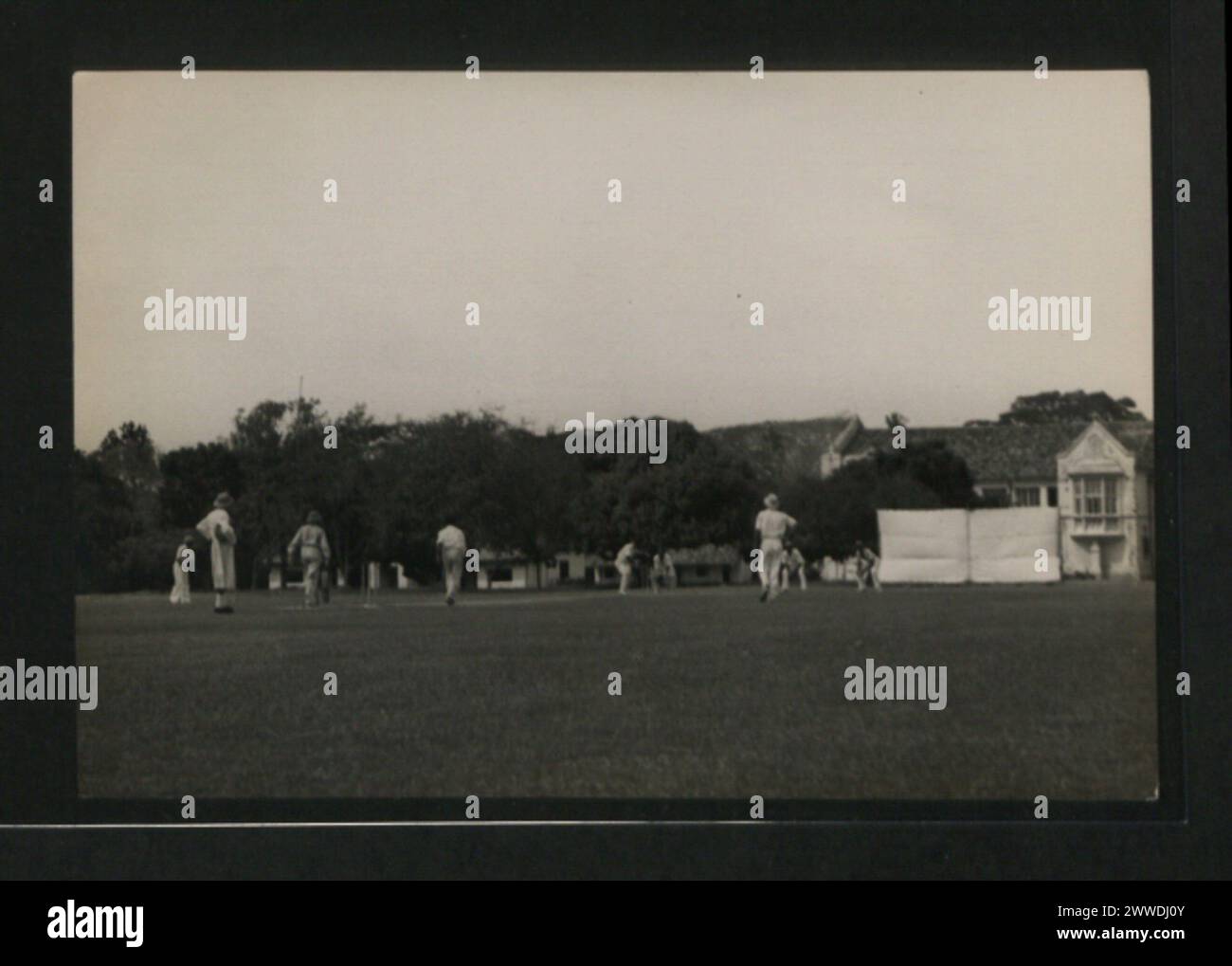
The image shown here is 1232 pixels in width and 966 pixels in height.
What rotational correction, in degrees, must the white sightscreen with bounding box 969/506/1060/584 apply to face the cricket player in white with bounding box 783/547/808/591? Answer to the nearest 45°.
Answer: approximately 90° to its right

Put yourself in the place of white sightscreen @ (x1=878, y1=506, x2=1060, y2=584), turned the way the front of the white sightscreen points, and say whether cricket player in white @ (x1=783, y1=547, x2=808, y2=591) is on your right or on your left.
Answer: on your right

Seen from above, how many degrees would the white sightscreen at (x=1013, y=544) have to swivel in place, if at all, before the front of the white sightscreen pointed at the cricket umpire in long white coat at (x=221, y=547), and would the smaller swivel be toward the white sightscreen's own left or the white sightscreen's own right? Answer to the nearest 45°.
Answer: approximately 90° to the white sightscreen's own right

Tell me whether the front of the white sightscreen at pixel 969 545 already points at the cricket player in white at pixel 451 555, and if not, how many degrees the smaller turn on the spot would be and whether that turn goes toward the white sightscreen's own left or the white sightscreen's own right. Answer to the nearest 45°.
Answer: approximately 90° to the white sightscreen's own right

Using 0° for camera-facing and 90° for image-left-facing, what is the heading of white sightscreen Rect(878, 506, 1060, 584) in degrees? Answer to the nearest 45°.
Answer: approximately 0°

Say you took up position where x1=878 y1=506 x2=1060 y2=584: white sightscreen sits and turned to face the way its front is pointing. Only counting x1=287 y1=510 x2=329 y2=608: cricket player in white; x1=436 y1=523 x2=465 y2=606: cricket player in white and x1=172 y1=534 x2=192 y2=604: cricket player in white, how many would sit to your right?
3

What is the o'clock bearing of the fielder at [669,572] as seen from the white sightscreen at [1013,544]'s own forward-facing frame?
The fielder is roughly at 3 o'clock from the white sightscreen.
